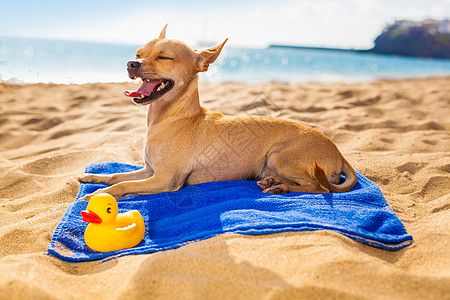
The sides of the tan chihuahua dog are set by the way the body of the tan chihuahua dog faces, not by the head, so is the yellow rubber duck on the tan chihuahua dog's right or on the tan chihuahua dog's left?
on the tan chihuahua dog's left

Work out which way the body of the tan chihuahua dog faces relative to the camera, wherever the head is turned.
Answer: to the viewer's left
